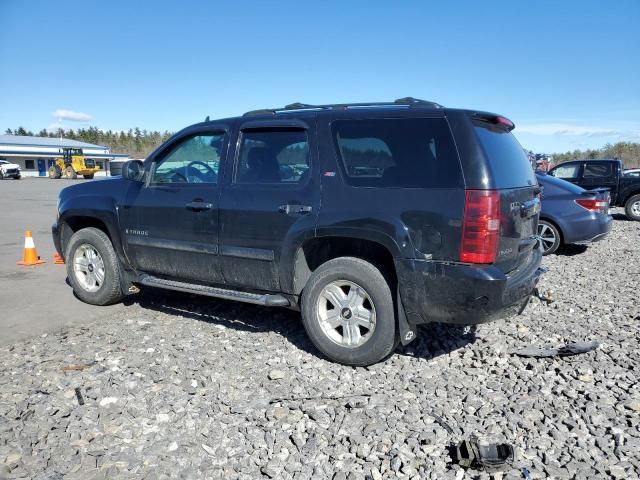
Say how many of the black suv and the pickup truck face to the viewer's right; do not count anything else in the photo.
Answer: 0

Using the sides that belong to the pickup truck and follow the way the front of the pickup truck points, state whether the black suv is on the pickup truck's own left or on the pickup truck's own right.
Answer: on the pickup truck's own left

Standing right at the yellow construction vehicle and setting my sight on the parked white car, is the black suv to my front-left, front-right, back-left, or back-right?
back-left

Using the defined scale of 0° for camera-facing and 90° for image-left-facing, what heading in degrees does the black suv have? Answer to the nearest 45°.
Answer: approximately 135°

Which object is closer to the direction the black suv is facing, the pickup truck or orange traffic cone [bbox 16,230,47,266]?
the orange traffic cone

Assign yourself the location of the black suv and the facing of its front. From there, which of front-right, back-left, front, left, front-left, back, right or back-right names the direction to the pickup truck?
right

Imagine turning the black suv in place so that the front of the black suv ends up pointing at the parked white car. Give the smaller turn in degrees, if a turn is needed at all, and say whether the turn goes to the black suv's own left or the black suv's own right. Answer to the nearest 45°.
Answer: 0° — it already faces it

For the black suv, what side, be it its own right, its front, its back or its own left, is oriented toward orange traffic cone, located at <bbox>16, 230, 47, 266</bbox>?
front

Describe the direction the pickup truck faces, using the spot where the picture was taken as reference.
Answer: facing to the left of the viewer

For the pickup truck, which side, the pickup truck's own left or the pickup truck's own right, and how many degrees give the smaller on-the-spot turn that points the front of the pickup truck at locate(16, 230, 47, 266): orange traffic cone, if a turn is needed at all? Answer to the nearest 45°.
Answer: approximately 45° to the pickup truck's own left
